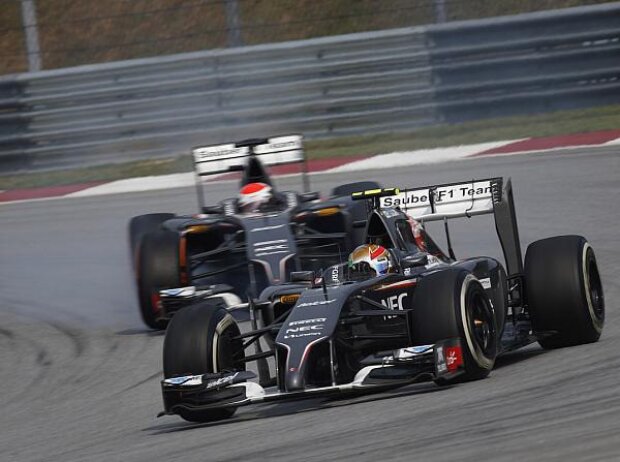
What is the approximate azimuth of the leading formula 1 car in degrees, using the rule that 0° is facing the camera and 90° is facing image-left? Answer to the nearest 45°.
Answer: approximately 45°

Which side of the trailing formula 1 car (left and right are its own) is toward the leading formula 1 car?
front

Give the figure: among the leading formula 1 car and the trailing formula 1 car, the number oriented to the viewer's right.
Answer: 0

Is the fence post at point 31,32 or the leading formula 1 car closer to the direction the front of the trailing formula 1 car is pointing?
the leading formula 1 car

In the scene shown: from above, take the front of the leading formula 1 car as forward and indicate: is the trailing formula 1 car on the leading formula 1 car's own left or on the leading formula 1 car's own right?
on the leading formula 1 car's own right

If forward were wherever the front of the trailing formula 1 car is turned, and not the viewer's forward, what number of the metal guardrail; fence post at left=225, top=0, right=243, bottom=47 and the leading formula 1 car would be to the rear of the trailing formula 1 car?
2

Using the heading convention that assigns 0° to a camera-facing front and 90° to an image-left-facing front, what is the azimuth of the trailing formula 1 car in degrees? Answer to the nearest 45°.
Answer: approximately 0°

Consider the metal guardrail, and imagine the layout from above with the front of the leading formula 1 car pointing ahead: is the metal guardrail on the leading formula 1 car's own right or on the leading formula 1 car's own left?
on the leading formula 1 car's own right
